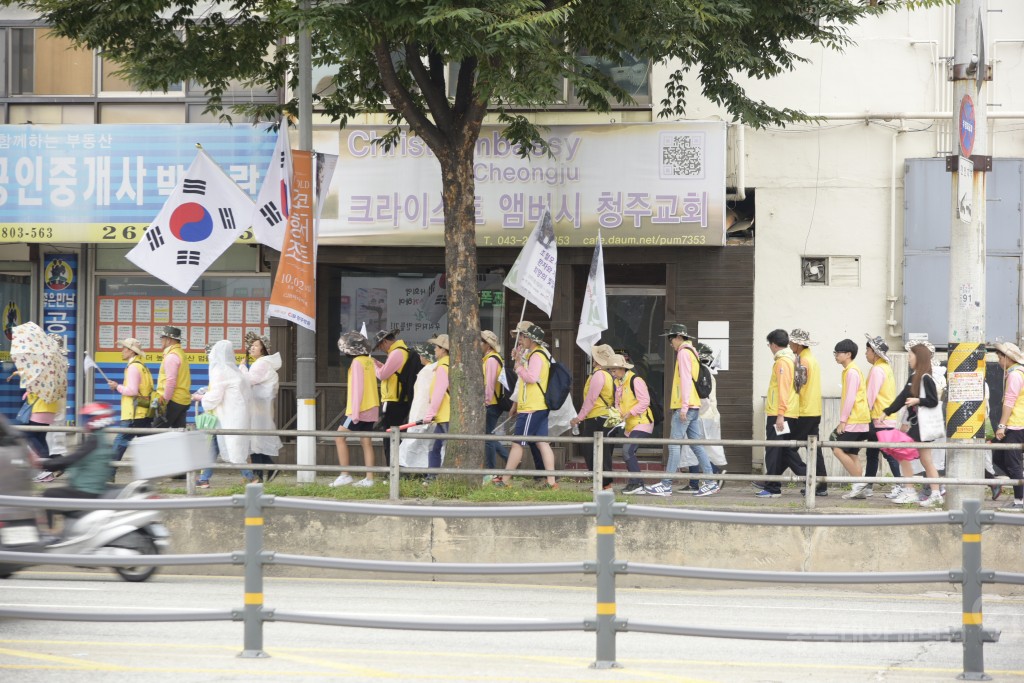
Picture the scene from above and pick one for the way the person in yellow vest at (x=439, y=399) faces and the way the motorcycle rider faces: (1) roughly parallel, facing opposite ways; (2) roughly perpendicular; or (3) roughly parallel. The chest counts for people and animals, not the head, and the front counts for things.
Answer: roughly parallel

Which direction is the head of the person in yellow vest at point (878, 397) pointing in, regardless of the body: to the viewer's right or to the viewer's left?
to the viewer's left

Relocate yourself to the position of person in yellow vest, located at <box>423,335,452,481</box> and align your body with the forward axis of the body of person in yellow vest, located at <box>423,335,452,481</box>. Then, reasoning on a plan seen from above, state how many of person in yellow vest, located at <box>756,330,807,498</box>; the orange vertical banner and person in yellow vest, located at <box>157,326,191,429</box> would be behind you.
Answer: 1

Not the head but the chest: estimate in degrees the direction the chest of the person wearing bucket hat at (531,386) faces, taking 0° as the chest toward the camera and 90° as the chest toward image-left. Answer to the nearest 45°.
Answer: approximately 90°

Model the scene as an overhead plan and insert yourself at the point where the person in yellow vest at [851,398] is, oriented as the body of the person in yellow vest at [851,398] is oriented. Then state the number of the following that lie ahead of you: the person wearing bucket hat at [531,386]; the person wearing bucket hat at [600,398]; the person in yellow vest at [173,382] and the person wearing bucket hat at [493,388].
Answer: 4

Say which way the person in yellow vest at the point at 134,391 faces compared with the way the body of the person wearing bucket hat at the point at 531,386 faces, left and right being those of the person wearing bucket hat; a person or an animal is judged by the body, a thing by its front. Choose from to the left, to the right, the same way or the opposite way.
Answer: the same way

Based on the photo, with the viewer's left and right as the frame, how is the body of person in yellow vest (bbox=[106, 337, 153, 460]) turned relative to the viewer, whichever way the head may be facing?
facing to the left of the viewer

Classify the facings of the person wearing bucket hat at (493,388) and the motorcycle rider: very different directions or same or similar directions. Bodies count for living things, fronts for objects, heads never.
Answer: same or similar directions

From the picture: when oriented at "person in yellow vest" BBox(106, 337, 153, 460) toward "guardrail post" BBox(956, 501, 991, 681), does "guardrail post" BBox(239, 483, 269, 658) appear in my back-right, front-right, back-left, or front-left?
front-right

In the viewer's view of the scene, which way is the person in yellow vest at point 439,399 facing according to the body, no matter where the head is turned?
to the viewer's left

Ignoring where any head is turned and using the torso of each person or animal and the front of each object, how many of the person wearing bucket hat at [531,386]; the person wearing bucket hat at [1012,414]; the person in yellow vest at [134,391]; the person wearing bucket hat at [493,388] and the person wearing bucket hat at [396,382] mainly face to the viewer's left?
5

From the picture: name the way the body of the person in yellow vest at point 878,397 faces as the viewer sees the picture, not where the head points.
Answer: to the viewer's left

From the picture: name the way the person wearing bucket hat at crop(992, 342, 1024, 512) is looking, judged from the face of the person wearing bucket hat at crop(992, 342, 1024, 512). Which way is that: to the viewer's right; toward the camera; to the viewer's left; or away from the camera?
to the viewer's left

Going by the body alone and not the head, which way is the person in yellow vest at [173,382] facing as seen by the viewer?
to the viewer's left

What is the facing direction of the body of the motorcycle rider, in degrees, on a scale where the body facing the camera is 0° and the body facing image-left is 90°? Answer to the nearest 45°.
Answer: approximately 90°

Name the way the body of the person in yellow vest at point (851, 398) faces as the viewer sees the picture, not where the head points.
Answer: to the viewer's left

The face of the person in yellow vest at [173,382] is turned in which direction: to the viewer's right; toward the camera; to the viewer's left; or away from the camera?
to the viewer's left

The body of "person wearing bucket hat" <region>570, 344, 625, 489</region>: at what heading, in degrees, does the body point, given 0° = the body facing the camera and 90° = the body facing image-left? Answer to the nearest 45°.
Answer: approximately 90°

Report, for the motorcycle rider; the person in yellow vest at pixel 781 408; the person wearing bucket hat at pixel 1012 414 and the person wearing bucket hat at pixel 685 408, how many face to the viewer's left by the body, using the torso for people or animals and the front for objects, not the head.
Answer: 4

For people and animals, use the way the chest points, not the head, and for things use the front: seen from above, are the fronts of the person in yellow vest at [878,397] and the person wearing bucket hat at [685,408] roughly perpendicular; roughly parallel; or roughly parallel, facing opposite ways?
roughly parallel

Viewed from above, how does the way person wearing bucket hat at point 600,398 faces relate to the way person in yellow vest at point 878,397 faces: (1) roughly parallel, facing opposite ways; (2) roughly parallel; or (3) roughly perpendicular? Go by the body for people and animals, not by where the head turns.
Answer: roughly parallel

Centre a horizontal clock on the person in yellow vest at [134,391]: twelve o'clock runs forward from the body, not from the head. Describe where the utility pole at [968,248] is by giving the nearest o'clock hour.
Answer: The utility pole is roughly at 7 o'clock from the person in yellow vest.
